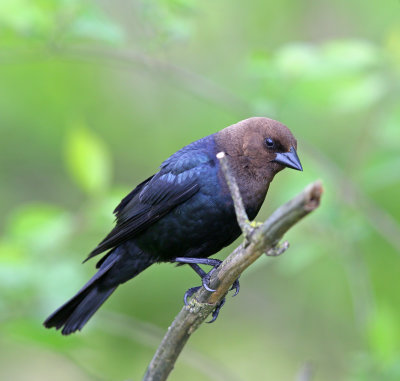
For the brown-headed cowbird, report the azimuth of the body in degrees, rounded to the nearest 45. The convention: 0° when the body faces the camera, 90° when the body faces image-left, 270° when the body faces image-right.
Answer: approximately 270°

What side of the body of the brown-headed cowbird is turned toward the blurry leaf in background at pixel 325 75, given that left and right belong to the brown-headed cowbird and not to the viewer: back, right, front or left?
front

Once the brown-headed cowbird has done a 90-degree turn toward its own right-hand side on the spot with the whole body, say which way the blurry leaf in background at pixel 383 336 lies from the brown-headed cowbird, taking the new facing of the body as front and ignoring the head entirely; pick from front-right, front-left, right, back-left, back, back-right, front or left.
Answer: back-left
